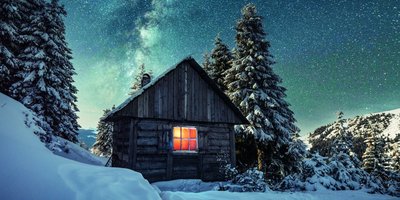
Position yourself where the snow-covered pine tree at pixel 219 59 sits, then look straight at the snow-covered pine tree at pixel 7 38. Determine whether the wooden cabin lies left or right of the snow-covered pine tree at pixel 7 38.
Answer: left

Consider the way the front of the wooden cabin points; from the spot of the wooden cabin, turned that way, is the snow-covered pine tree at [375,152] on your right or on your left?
on your left

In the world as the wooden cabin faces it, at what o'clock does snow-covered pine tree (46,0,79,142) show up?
The snow-covered pine tree is roughly at 4 o'clock from the wooden cabin.

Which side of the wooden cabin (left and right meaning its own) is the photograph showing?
front

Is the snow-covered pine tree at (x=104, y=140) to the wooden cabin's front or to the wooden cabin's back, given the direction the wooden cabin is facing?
to the back

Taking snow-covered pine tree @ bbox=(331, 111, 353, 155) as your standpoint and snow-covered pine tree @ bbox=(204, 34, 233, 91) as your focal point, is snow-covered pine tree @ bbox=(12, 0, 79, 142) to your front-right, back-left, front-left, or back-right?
front-left

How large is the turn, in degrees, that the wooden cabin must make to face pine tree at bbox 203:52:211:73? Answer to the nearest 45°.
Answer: approximately 180°

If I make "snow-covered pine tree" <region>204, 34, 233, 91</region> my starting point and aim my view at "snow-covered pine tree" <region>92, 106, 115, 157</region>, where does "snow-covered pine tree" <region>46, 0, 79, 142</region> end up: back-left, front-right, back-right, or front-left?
front-left

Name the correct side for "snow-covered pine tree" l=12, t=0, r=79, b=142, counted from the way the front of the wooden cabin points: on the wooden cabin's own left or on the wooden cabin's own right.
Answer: on the wooden cabin's own right

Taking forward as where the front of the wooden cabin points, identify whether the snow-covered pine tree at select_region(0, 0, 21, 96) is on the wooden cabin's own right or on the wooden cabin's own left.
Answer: on the wooden cabin's own right
